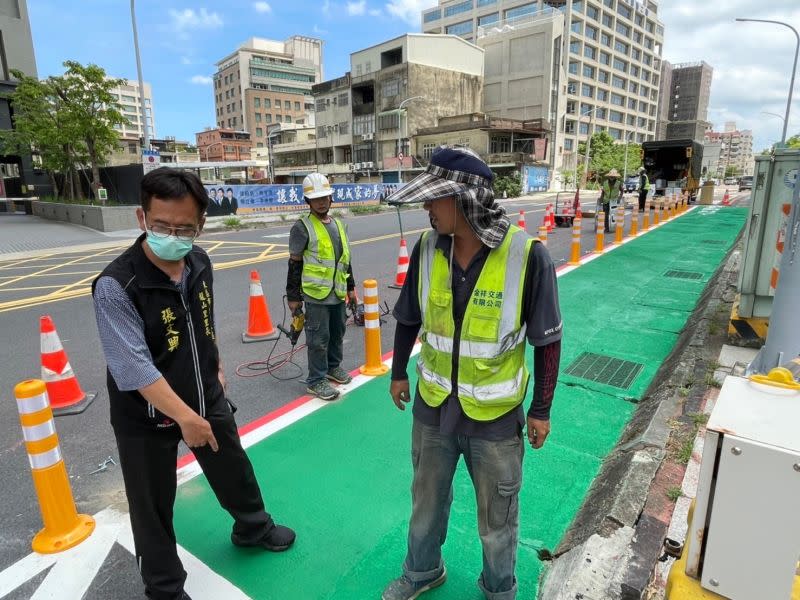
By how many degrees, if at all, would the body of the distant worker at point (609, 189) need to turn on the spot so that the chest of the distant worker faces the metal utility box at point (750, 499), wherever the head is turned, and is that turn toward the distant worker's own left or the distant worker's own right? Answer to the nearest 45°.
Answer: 0° — they already face it

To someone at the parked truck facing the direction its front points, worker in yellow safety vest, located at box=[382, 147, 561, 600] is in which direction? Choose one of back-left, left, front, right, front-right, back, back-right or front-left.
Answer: back

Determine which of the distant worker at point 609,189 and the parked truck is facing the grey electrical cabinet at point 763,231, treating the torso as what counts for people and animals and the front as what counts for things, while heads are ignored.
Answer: the distant worker

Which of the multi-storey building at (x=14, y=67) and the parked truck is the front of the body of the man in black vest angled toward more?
the parked truck

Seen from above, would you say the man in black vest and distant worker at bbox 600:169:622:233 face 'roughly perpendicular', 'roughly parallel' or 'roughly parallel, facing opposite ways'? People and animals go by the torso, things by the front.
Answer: roughly perpendicular

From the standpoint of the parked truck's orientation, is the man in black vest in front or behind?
behind

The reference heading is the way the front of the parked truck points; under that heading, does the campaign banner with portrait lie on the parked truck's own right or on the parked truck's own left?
on the parked truck's own left

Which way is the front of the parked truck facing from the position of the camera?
facing away from the viewer

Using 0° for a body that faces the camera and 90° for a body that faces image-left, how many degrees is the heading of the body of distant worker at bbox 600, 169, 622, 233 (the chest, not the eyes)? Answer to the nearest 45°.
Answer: approximately 0°

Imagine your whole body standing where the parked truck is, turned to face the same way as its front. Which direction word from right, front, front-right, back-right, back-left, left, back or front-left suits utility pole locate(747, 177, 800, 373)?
back

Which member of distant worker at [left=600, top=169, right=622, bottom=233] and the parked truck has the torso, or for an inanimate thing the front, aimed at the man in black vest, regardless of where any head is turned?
the distant worker
